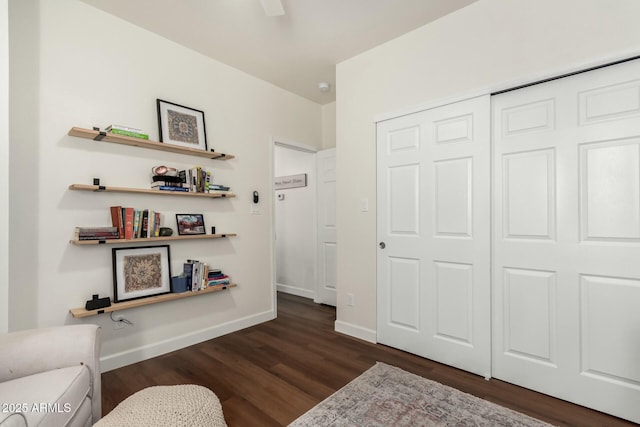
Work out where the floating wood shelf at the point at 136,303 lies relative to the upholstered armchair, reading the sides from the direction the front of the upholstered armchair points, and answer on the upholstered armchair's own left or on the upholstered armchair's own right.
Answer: on the upholstered armchair's own left

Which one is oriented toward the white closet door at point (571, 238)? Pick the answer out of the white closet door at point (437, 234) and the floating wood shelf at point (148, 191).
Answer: the floating wood shelf

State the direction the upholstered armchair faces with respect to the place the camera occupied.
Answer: facing to the right of the viewer

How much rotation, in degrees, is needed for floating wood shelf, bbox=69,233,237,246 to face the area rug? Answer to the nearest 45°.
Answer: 0° — it already faces it

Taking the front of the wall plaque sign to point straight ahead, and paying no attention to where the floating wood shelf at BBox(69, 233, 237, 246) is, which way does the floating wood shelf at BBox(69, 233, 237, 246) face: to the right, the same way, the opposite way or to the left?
to the left

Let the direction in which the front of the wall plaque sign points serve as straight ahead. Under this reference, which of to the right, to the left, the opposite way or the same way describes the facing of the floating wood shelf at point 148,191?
to the left

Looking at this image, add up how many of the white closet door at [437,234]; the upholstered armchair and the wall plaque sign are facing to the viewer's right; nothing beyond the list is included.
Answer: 1

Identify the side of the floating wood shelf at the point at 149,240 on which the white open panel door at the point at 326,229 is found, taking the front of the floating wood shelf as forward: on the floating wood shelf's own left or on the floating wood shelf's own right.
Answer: on the floating wood shelf's own left

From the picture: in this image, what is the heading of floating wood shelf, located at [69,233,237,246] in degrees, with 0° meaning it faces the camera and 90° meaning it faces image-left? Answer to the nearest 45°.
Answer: approximately 315°

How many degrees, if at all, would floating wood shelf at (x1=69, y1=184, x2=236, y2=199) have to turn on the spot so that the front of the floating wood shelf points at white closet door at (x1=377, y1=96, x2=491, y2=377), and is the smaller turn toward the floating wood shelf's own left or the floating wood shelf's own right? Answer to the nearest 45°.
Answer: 0° — it already faces it

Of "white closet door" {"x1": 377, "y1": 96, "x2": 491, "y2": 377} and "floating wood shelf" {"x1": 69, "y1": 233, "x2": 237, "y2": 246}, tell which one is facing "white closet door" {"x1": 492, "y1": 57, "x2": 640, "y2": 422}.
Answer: the floating wood shelf
